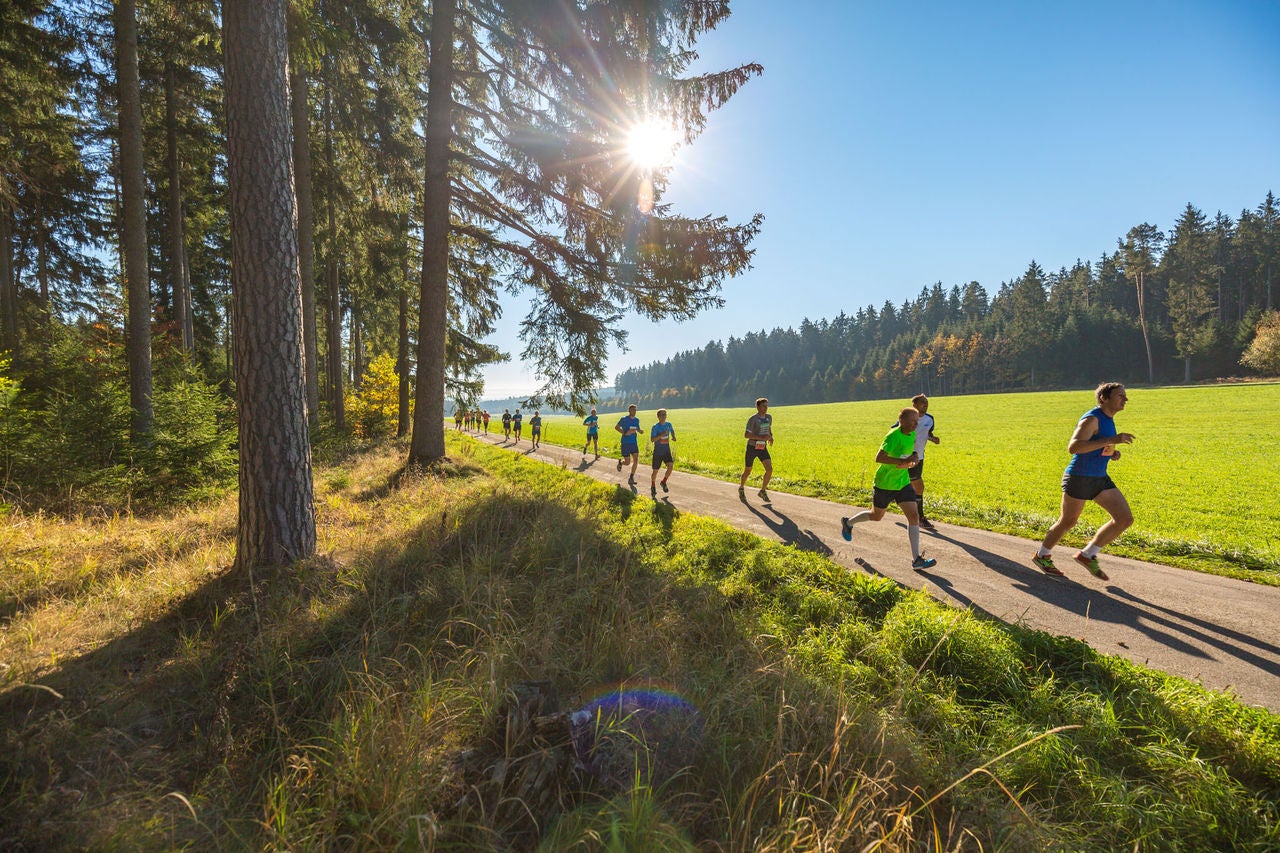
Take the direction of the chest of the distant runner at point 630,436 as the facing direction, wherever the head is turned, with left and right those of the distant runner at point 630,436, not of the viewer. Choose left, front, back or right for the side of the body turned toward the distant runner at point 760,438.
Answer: front

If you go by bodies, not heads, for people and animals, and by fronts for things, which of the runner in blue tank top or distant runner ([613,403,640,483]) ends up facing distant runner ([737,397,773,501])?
distant runner ([613,403,640,483])

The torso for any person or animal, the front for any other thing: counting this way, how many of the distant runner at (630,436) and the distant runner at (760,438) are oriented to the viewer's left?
0

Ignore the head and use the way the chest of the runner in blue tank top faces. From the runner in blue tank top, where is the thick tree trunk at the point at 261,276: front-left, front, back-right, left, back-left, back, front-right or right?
back-right

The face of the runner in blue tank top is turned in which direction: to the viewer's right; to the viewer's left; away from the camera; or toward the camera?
to the viewer's right

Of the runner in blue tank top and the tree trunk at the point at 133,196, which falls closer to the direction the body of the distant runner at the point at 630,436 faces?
the runner in blue tank top

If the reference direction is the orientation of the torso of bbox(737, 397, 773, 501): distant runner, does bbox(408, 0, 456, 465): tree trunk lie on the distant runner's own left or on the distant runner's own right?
on the distant runner's own right

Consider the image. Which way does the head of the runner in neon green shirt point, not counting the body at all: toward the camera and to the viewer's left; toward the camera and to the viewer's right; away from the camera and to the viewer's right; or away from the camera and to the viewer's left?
toward the camera and to the viewer's right

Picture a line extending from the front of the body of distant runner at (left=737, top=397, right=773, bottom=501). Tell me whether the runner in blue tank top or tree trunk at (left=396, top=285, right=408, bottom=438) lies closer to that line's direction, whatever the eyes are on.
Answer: the runner in blue tank top

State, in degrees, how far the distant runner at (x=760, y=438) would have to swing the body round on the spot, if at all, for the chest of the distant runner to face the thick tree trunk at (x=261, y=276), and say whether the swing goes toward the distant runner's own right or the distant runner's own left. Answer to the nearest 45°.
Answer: approximately 90° to the distant runner's own right

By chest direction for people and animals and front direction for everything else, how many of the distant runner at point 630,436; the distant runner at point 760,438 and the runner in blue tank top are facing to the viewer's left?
0

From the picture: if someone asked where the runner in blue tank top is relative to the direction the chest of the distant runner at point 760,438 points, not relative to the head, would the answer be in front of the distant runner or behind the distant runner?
in front

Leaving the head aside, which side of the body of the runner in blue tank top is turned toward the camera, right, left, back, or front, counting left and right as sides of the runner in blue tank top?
right

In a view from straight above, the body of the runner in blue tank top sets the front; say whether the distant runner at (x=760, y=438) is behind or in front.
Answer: behind
